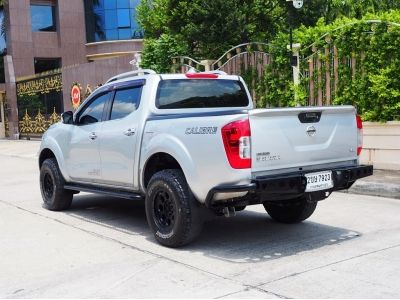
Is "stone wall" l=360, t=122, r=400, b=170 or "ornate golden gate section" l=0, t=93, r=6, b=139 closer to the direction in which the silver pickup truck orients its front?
the ornate golden gate section

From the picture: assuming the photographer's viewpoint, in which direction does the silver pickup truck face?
facing away from the viewer and to the left of the viewer

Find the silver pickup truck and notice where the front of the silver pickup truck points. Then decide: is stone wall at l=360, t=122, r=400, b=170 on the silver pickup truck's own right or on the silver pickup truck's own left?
on the silver pickup truck's own right

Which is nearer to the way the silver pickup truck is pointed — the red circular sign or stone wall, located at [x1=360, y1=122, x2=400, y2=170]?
the red circular sign

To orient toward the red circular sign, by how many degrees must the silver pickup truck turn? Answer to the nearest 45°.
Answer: approximately 45° to its right

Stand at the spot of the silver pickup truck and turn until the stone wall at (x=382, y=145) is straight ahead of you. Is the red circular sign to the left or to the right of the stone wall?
left
